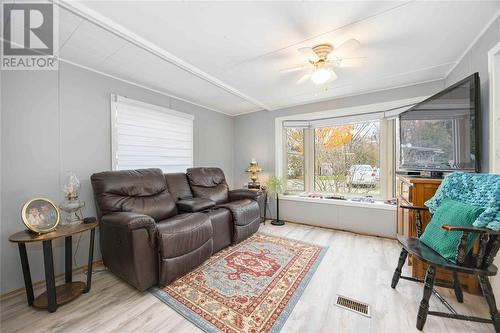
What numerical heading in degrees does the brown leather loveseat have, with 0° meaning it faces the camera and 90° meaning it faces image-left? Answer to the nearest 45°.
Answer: approximately 315°

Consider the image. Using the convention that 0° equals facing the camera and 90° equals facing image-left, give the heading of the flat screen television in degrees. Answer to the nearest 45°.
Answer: approximately 45°

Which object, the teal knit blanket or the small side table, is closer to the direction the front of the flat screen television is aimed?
the small side table

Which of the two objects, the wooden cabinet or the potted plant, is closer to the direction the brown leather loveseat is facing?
the wooden cabinet

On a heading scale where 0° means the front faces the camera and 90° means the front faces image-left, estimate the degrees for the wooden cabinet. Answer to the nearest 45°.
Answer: approximately 45°

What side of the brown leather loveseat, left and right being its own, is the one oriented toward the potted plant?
left

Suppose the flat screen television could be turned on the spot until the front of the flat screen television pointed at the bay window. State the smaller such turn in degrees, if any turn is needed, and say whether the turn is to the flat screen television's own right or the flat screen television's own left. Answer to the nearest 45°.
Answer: approximately 90° to the flat screen television's own right

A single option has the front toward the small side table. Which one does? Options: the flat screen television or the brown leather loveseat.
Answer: the flat screen television

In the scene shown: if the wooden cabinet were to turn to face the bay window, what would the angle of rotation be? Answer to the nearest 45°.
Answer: approximately 90° to its right
